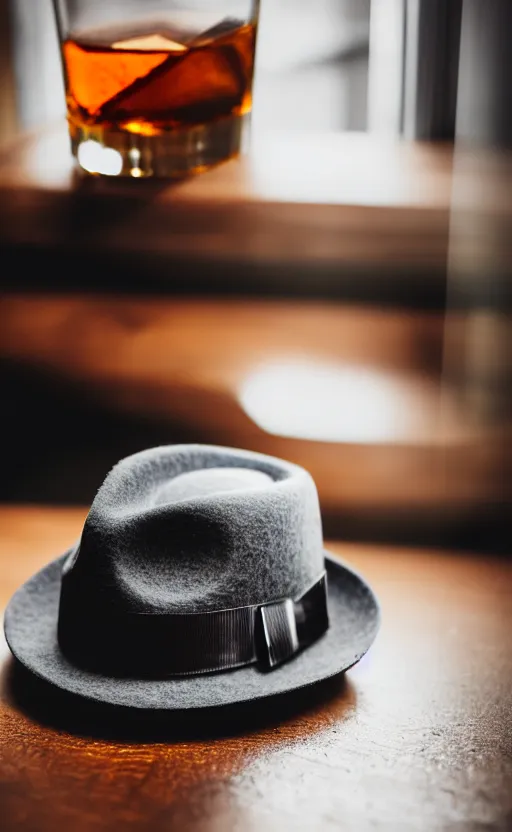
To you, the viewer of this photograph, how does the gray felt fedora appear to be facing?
facing the viewer and to the left of the viewer
